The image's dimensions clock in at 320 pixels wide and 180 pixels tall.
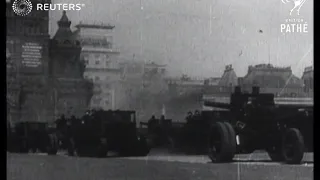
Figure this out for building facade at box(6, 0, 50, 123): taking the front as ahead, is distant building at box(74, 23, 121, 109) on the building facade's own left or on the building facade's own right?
on the building facade's own left

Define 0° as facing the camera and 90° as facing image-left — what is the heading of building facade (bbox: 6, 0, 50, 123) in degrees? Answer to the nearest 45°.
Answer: approximately 0°

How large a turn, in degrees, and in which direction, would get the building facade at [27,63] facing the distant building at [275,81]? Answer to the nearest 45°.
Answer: approximately 90° to its left

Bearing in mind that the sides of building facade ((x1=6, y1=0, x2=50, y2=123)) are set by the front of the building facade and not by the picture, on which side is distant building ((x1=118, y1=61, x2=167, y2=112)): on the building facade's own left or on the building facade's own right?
on the building facade's own left
